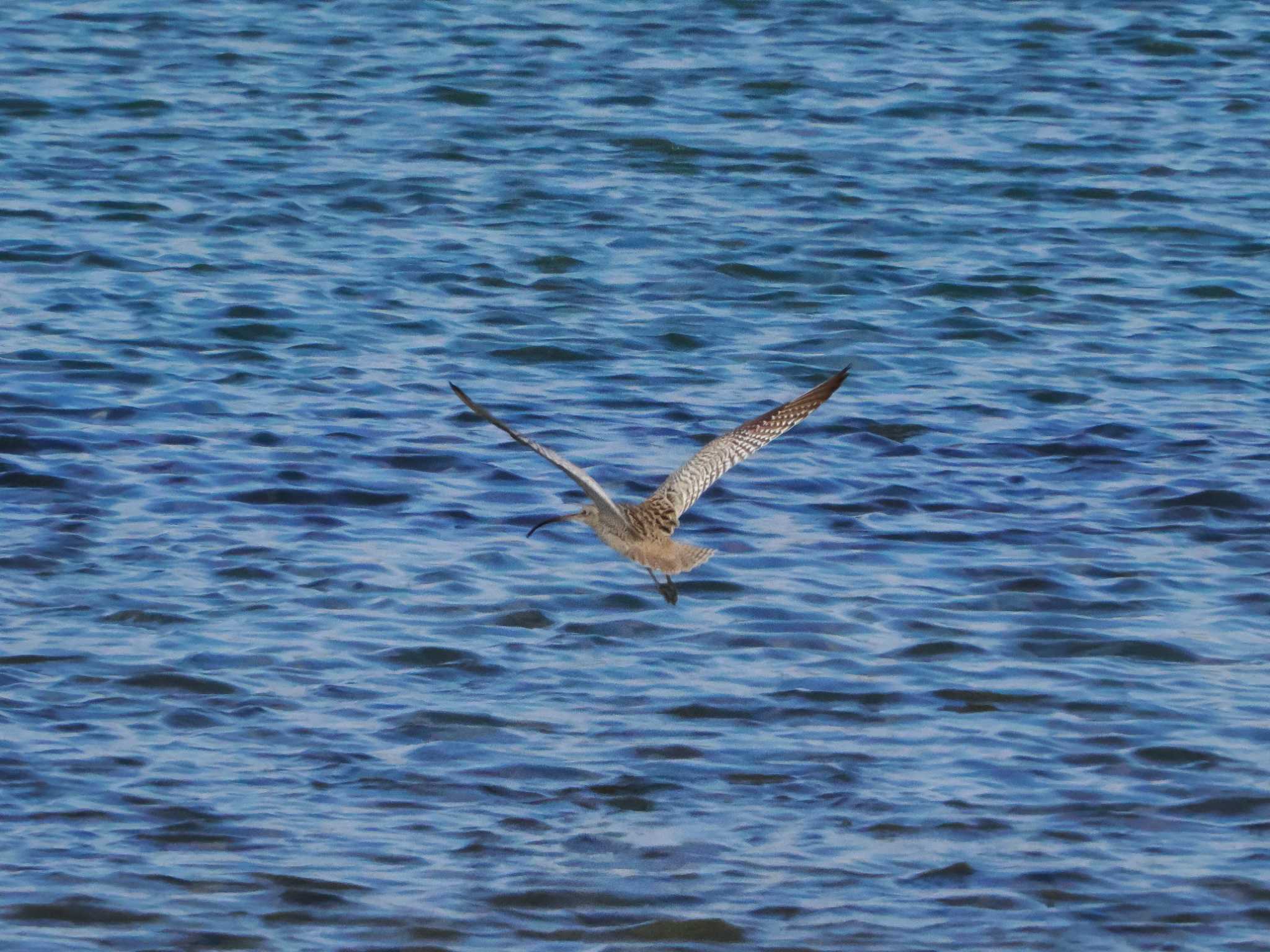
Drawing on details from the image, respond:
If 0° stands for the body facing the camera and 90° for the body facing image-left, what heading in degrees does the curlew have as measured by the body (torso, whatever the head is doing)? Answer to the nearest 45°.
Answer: approximately 135°
